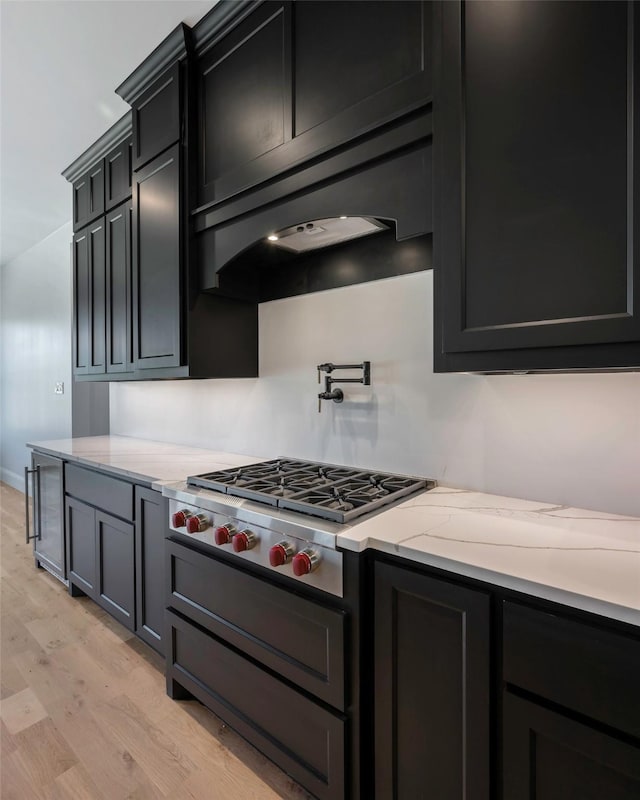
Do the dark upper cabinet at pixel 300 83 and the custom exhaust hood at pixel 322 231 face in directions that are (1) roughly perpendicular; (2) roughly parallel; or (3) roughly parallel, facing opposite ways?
roughly parallel

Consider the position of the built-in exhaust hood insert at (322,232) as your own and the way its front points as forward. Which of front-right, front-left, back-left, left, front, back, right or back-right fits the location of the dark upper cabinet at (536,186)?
left

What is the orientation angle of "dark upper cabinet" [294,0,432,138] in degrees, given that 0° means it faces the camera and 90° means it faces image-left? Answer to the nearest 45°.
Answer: approximately 45°

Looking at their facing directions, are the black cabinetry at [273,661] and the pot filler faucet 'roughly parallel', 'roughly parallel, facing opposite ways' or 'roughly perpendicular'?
roughly parallel

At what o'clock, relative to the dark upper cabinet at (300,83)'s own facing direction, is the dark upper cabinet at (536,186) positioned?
the dark upper cabinet at (536,186) is roughly at 9 o'clock from the dark upper cabinet at (300,83).

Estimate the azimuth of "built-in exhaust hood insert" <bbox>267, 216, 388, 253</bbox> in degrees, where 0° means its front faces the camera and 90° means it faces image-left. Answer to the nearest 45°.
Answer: approximately 45°

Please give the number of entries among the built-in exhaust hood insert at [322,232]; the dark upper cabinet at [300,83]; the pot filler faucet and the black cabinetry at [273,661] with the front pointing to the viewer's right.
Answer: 0

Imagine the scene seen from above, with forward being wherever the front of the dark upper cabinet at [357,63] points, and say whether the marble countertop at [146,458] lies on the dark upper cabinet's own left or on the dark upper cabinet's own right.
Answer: on the dark upper cabinet's own right

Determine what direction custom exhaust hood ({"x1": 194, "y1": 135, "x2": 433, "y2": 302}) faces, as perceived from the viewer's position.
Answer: facing the viewer and to the left of the viewer

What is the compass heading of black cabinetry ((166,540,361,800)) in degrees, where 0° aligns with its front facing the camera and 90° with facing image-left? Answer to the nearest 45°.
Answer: approximately 45°
